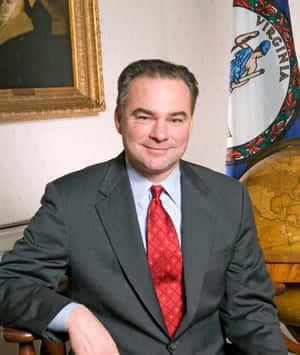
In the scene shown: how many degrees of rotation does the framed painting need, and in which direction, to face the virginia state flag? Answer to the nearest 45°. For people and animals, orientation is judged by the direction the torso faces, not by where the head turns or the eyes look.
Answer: approximately 90° to its left

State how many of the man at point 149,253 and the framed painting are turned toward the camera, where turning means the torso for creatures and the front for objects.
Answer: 2

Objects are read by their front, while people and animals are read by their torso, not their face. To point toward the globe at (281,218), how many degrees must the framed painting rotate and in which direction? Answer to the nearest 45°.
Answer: approximately 45° to its left

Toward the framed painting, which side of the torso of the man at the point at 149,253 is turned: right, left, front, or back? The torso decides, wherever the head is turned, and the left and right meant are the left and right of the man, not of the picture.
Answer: back

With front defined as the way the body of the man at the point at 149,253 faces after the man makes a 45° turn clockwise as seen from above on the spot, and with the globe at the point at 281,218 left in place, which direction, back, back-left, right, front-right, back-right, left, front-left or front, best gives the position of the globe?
back

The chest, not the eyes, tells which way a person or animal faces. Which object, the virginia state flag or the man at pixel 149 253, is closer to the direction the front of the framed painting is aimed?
the man

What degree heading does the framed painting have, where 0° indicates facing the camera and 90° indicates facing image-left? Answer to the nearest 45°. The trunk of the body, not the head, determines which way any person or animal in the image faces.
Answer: approximately 0°

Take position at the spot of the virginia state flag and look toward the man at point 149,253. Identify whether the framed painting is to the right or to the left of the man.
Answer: right
